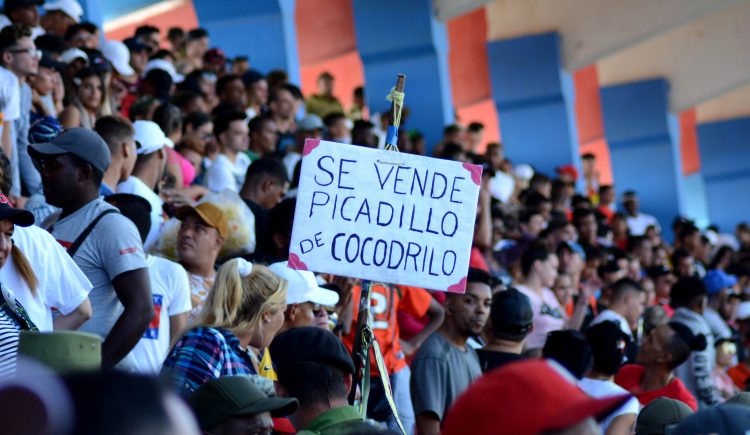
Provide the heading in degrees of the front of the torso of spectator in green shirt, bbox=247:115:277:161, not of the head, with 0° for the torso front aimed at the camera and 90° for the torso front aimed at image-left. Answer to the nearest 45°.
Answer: approximately 315°

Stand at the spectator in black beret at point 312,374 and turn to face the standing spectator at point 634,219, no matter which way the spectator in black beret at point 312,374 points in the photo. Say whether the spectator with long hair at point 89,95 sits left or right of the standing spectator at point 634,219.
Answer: left

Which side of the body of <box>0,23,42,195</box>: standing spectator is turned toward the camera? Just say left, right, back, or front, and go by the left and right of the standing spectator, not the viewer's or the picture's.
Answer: right

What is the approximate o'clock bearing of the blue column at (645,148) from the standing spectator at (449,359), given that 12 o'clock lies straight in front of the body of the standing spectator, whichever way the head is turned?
The blue column is roughly at 8 o'clock from the standing spectator.
